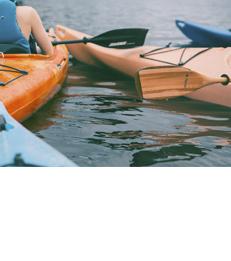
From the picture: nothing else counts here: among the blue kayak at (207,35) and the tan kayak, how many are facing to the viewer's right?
0

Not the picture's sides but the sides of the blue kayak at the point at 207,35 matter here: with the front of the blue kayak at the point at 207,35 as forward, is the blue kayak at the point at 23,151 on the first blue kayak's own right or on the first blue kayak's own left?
on the first blue kayak's own left

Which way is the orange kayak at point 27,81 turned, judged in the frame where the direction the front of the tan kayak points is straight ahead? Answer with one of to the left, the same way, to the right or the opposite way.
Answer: to the right

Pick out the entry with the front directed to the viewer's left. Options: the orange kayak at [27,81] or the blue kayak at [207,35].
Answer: the blue kayak

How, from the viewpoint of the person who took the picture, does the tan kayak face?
facing to the left of the viewer

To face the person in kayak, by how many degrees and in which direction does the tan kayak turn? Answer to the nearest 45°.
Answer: approximately 45° to its left

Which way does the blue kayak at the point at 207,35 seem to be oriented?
to the viewer's left

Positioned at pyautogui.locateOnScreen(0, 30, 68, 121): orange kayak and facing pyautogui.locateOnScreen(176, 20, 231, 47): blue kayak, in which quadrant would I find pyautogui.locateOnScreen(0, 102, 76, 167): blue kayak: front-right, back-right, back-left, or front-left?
back-right
